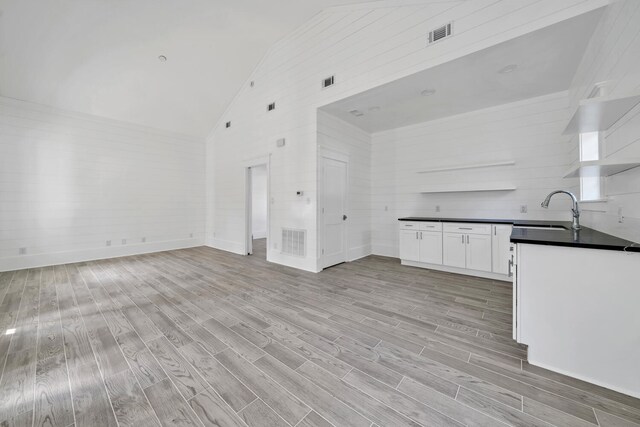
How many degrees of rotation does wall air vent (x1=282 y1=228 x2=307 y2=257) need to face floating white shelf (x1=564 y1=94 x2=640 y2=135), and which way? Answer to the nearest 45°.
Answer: approximately 90° to its left

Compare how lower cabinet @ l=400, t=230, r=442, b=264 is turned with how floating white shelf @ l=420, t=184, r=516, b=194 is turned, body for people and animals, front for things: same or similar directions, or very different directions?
same or similar directions

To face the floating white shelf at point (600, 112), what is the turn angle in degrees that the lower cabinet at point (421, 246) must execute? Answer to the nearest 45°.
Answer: approximately 45° to its left

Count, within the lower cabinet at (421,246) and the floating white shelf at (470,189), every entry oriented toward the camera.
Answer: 2

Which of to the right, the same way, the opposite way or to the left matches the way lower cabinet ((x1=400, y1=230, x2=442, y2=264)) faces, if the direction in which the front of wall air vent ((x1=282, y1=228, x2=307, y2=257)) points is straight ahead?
the same way

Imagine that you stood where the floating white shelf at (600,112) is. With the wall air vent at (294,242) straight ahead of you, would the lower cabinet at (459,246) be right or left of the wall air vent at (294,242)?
right

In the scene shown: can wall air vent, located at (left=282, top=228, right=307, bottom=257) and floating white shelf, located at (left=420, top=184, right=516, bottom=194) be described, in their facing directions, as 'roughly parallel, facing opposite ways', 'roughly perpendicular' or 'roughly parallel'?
roughly parallel

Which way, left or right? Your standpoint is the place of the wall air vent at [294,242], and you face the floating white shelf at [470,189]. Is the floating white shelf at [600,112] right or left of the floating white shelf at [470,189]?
right

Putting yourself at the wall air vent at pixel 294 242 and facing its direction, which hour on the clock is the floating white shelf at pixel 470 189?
The floating white shelf is roughly at 8 o'clock from the wall air vent.

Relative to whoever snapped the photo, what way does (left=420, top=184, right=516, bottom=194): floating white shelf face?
facing the viewer

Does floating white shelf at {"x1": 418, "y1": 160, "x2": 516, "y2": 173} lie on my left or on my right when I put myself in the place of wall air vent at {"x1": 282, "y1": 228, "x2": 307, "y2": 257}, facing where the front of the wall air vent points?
on my left

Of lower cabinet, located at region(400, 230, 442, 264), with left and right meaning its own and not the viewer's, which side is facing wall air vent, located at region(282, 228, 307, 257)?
right
